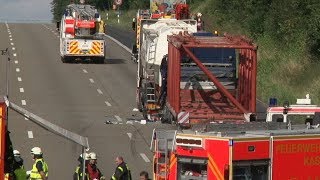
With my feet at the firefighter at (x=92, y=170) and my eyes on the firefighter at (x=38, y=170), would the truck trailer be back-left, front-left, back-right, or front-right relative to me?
back-right

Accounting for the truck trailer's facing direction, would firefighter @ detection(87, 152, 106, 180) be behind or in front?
behind

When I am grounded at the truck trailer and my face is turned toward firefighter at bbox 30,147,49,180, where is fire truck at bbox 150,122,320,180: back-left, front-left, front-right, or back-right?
front-left

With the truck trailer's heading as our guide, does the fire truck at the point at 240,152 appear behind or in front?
behind

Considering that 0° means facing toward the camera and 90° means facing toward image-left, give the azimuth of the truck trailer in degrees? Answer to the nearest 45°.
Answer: approximately 180°

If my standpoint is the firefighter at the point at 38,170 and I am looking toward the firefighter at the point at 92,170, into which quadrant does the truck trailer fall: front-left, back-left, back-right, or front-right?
front-left

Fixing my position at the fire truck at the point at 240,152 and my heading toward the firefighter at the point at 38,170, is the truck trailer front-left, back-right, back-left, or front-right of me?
front-right

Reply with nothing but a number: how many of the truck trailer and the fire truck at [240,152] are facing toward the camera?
0

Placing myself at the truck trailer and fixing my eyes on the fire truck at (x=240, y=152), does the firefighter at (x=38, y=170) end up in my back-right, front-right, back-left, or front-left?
front-right

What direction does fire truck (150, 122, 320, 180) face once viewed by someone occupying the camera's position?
facing away from the viewer and to the right of the viewer

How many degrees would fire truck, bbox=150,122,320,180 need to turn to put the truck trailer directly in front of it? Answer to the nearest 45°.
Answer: approximately 45° to its left
